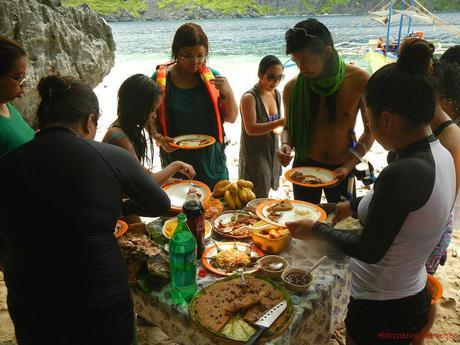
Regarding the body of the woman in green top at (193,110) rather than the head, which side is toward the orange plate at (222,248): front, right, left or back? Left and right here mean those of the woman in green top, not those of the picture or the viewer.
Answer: front

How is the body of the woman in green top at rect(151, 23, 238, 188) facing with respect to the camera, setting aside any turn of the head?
toward the camera

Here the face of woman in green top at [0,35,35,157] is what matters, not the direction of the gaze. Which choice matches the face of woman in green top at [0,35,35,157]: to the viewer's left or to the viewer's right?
to the viewer's right

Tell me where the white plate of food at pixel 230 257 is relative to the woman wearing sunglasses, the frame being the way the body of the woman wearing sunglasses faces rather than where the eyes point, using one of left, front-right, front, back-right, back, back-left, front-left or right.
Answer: front-right

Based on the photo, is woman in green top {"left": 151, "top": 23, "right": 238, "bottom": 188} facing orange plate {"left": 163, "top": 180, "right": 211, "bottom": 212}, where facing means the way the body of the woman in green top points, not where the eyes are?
yes

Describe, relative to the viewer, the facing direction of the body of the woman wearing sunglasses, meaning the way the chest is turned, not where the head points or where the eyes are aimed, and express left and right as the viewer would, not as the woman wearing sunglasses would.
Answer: facing the viewer and to the right of the viewer

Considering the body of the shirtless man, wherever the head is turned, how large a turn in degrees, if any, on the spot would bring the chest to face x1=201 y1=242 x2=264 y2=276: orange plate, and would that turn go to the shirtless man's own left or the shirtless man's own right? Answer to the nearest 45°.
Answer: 0° — they already face it

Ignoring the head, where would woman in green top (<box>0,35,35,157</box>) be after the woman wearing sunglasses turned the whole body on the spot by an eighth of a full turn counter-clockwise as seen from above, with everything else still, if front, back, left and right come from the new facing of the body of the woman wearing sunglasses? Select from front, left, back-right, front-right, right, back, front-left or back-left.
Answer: back-right

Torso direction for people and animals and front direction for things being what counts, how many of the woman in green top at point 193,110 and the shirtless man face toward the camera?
2

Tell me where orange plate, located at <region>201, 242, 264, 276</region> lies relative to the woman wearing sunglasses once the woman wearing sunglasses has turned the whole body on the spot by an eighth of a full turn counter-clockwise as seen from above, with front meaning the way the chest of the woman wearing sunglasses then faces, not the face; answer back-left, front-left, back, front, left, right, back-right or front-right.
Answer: right

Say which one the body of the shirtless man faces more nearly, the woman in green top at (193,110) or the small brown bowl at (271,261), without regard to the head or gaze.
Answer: the small brown bowl

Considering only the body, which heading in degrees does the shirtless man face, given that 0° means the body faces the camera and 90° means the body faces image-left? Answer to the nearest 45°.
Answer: approximately 0°

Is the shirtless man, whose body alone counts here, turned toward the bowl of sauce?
yes
